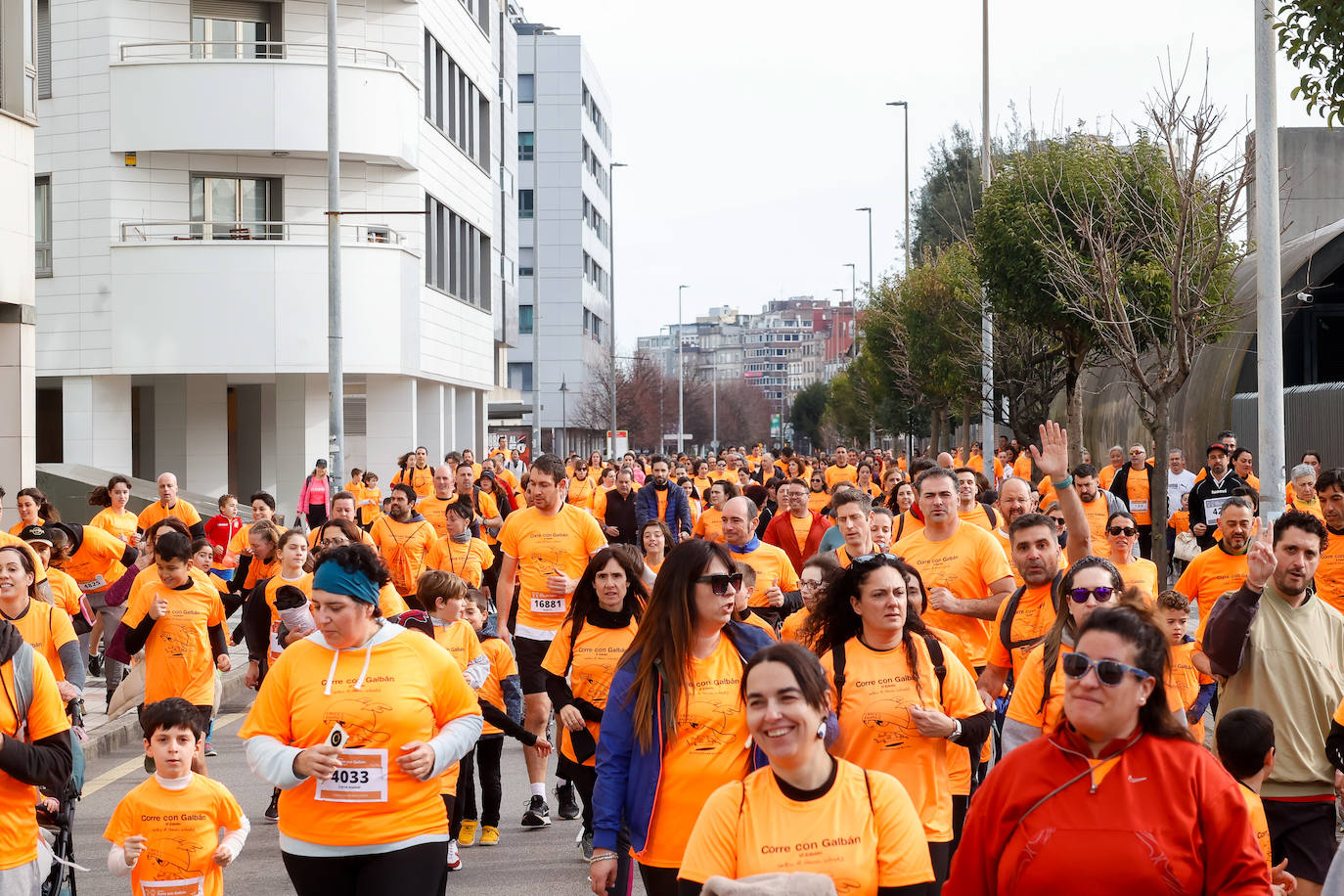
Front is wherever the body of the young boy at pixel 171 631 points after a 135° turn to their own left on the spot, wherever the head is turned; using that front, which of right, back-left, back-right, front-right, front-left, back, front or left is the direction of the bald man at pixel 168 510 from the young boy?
front-left

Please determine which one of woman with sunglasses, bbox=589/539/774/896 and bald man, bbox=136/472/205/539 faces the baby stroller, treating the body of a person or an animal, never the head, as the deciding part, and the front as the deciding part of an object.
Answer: the bald man

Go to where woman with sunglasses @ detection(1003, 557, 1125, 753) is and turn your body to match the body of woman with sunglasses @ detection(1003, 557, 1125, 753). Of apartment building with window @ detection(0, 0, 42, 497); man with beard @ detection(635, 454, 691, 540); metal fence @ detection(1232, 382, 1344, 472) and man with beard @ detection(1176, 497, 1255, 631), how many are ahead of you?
0

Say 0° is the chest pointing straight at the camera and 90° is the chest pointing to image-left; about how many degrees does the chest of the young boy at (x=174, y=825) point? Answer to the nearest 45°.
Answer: approximately 0°

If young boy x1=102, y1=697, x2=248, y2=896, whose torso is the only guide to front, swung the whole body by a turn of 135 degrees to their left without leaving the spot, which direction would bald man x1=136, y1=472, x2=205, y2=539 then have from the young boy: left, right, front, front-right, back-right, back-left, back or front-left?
front-left

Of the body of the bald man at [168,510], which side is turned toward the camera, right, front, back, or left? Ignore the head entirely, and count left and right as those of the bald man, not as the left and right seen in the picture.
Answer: front

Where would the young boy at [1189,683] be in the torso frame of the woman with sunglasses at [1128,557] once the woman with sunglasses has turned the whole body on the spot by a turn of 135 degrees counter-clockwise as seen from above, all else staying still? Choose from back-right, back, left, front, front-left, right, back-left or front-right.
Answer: back-right

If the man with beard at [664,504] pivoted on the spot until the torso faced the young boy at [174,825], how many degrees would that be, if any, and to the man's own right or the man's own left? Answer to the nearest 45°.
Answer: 0° — they already face them

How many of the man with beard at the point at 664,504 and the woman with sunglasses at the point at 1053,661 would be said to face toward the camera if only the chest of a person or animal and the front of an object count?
2

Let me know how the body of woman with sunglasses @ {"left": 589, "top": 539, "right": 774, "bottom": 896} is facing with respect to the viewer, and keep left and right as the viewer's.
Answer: facing the viewer and to the right of the viewer

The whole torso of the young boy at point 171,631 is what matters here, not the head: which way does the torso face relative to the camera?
toward the camera

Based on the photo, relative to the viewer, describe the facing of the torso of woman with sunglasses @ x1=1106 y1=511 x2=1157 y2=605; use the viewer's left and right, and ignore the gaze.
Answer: facing the viewer

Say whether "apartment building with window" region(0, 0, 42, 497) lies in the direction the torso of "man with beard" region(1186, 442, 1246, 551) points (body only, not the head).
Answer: no

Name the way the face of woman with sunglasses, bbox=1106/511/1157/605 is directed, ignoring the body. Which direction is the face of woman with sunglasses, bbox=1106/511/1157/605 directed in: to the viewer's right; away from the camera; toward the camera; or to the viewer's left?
toward the camera

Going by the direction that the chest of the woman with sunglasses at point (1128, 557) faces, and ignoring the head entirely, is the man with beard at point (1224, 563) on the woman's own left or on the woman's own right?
on the woman's own left

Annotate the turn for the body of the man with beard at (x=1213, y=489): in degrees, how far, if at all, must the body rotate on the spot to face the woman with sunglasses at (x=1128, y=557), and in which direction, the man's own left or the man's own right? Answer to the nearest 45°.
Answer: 0° — they already face them

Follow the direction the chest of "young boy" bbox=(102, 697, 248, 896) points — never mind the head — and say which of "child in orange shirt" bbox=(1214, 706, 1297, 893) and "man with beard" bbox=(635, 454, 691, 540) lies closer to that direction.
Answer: the child in orange shirt

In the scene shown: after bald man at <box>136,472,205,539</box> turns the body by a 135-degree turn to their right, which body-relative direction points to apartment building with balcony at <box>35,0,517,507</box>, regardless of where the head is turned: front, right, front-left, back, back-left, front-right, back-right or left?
front-right
